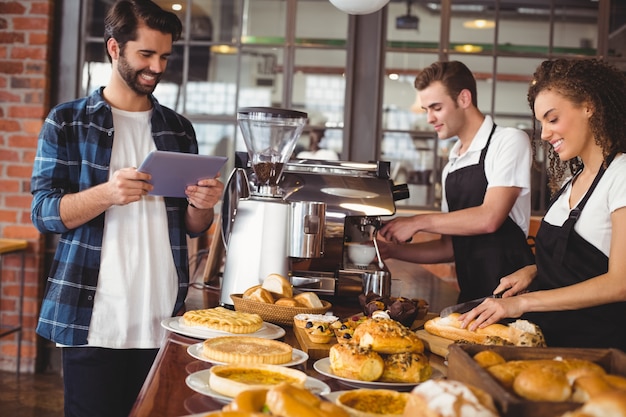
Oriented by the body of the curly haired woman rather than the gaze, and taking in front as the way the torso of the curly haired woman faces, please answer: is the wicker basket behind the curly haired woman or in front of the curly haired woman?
in front

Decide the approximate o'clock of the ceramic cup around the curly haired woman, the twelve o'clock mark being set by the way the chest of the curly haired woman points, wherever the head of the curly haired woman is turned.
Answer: The ceramic cup is roughly at 2 o'clock from the curly haired woman.

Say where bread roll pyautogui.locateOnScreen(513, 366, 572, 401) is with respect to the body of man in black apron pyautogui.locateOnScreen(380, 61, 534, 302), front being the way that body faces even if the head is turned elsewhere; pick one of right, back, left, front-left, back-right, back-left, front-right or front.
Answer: front-left

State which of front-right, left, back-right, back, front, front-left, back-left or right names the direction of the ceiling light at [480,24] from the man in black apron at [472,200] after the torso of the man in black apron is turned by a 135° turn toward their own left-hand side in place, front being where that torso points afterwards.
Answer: left

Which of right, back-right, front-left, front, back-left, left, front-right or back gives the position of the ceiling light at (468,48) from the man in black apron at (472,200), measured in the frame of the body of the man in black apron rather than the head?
back-right

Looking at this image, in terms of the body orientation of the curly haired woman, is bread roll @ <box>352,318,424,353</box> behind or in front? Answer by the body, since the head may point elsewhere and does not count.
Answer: in front

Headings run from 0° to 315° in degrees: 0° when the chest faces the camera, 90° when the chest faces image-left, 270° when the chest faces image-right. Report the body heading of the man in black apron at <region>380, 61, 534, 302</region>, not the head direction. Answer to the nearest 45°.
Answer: approximately 45°

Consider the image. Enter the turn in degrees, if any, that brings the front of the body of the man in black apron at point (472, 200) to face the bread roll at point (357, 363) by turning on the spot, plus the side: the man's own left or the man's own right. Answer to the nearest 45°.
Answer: approximately 45° to the man's own left

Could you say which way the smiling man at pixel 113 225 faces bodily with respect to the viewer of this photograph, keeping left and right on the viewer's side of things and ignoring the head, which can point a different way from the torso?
facing the viewer and to the right of the viewer

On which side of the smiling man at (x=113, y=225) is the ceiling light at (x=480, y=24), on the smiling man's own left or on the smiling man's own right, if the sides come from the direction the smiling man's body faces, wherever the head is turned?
on the smiling man's own left

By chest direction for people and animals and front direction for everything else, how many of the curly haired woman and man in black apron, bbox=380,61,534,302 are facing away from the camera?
0
